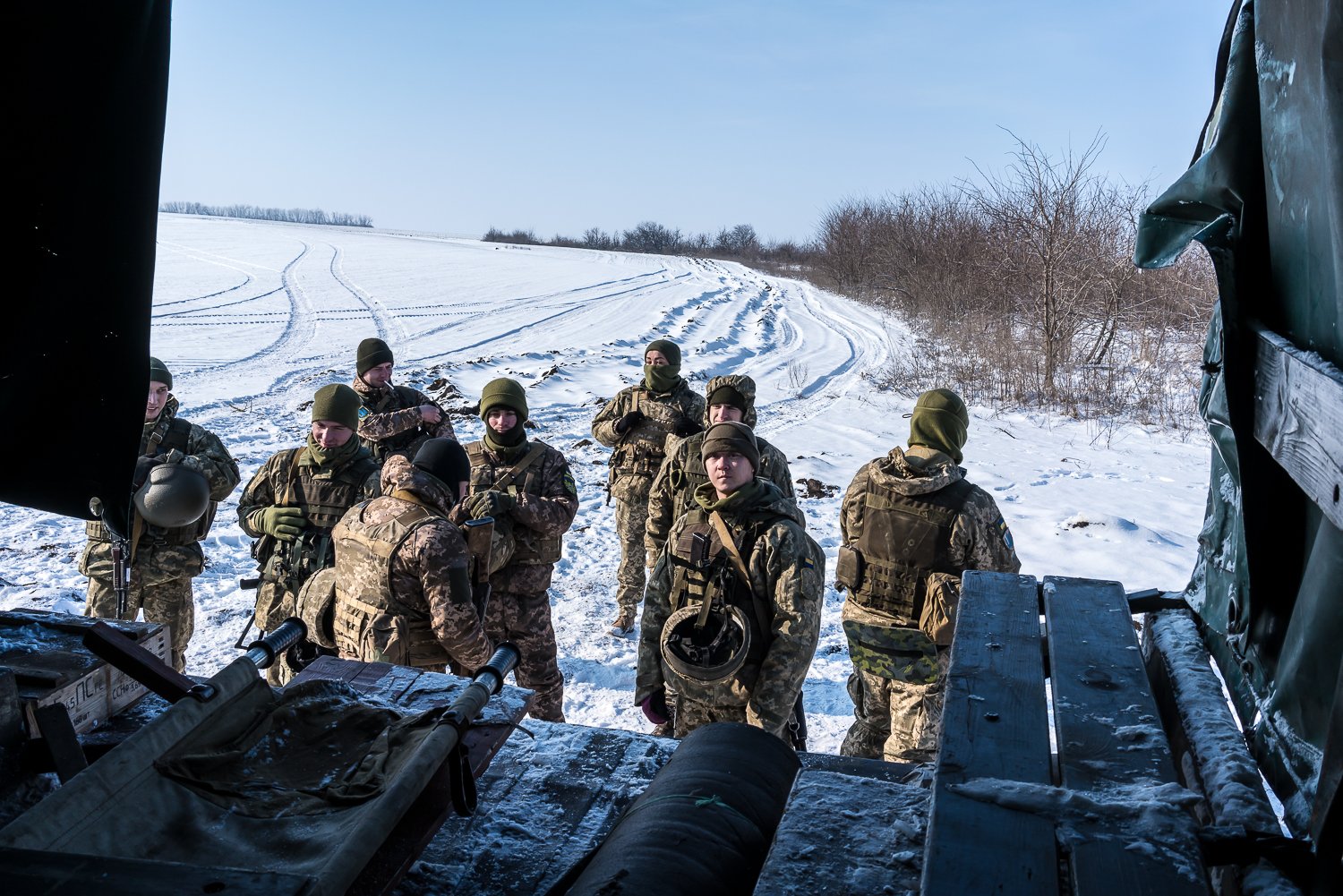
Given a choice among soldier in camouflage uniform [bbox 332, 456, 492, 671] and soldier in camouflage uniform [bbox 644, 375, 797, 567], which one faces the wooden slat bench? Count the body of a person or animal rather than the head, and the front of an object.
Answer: soldier in camouflage uniform [bbox 644, 375, 797, 567]

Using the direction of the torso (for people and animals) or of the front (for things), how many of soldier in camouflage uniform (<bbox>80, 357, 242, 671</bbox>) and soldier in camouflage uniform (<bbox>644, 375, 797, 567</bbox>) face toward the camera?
2

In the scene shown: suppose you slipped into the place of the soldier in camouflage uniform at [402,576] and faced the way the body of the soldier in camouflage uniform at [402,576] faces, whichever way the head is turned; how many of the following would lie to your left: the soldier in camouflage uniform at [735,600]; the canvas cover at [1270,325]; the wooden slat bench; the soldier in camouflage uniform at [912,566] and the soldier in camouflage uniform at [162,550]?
1

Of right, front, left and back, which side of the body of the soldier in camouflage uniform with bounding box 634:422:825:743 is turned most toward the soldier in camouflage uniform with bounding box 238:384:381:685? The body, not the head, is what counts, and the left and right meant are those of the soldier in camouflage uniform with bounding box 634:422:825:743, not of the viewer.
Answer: right

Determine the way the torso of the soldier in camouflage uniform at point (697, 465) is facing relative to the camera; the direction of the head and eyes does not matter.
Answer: toward the camera

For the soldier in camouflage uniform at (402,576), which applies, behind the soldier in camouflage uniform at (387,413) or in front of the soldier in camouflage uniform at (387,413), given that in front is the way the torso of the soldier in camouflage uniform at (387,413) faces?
in front

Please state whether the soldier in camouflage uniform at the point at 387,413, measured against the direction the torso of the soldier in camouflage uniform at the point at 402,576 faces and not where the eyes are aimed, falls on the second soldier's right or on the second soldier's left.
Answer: on the second soldier's left

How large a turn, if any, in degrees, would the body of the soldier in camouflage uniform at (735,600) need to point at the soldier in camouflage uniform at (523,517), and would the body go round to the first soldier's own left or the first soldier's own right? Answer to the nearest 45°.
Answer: approximately 90° to the first soldier's own right

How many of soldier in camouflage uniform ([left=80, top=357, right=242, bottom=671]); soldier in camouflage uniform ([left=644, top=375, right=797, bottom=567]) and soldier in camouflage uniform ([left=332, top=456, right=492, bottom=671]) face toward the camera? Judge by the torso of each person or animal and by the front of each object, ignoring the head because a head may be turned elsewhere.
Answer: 2

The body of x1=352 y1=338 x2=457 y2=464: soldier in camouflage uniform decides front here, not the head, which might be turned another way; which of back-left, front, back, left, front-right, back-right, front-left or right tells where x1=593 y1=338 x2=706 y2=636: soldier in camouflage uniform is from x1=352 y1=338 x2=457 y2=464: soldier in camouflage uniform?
front-left

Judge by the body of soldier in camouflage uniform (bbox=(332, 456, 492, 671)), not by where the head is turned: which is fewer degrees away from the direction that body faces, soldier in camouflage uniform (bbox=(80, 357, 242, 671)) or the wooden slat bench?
the soldier in camouflage uniform

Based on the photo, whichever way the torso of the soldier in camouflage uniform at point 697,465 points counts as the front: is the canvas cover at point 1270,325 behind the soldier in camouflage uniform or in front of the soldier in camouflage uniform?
in front

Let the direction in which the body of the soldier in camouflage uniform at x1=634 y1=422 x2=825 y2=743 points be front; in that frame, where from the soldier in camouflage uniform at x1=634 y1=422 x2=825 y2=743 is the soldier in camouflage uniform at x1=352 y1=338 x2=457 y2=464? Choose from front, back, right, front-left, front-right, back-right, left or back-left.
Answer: right

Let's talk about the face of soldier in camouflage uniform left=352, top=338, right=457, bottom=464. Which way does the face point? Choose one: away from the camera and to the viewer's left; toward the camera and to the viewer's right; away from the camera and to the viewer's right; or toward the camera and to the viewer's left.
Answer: toward the camera and to the viewer's right
